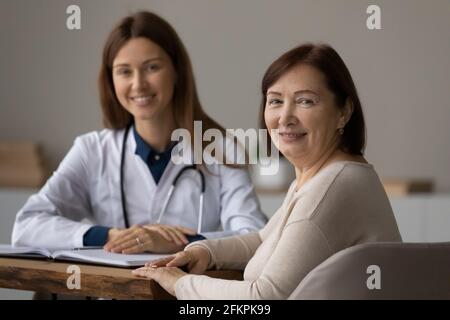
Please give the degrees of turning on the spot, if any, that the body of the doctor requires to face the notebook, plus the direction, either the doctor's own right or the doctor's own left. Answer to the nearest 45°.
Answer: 0° — they already face it

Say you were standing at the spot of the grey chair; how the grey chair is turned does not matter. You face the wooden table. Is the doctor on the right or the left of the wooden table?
right

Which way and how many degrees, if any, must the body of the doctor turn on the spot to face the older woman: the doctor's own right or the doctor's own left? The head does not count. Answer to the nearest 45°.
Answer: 0° — they already face them

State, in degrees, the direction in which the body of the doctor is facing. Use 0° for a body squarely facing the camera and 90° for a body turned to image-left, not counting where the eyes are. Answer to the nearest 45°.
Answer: approximately 0°

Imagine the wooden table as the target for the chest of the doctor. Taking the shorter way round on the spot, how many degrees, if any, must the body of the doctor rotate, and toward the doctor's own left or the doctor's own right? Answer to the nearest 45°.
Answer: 0° — they already face it

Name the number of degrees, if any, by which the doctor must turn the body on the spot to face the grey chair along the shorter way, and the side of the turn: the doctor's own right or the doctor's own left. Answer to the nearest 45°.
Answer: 0° — they already face it
